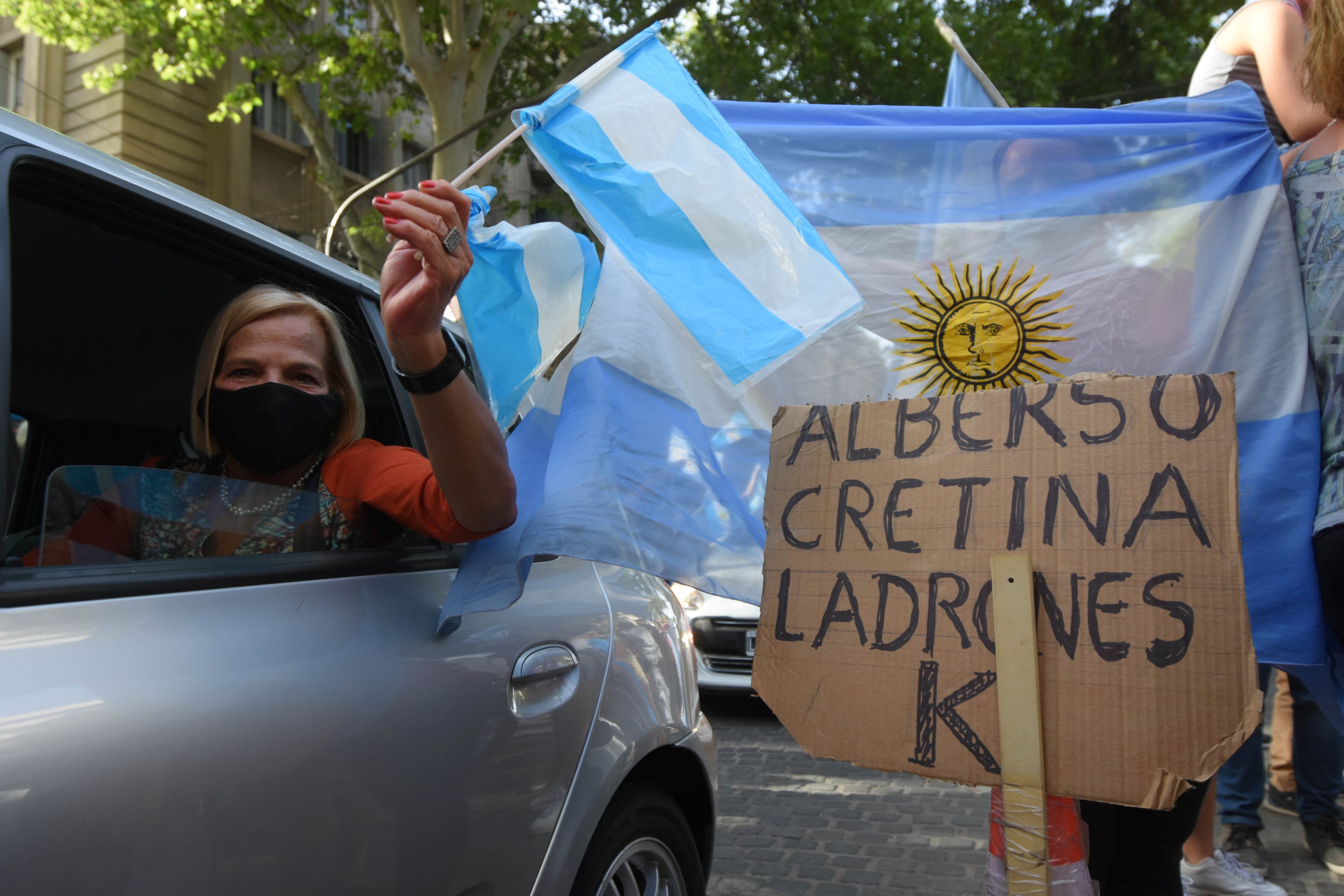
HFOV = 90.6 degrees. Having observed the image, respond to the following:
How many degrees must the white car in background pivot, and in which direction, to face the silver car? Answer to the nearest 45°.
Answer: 0° — it already faces it

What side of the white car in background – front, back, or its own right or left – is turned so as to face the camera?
front
